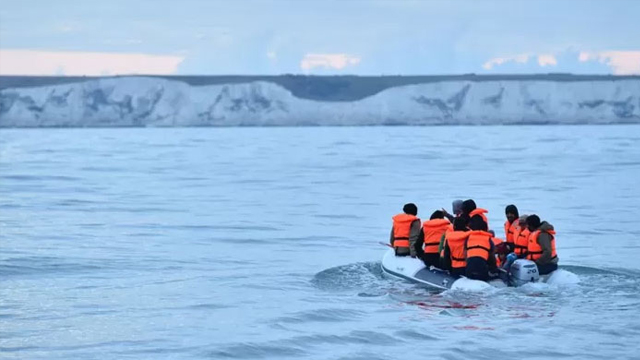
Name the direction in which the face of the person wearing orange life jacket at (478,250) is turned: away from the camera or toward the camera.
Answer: away from the camera

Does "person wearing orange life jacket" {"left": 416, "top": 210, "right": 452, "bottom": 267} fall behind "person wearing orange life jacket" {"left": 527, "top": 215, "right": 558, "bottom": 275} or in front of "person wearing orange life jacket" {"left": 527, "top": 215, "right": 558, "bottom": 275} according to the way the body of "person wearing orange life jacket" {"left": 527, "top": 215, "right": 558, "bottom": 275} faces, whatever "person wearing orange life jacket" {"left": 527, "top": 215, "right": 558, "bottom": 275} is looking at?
in front

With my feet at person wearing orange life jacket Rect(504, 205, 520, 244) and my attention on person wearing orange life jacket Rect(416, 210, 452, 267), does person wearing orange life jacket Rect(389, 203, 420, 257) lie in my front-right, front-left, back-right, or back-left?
front-right

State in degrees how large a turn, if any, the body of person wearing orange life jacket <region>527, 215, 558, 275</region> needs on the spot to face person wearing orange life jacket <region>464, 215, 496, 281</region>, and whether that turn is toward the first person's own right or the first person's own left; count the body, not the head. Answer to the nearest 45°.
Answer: approximately 45° to the first person's own left
